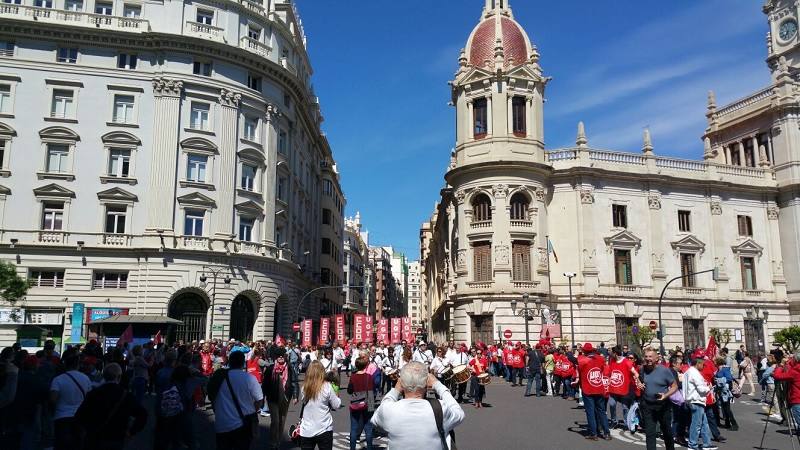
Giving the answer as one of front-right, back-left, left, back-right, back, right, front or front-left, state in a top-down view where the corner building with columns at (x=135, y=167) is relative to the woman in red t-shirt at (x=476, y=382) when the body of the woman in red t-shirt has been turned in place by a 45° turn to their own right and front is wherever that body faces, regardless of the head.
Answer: right

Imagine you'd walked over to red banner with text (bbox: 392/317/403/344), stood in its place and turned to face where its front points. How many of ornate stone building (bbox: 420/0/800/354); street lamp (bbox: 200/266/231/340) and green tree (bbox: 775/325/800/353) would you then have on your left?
2

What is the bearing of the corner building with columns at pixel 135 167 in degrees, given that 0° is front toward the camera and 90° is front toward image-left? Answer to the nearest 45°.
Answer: approximately 315°

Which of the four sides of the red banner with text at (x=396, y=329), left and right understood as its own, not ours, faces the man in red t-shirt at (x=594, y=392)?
front

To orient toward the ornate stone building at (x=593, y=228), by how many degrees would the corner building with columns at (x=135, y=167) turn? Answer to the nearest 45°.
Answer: approximately 45° to its left

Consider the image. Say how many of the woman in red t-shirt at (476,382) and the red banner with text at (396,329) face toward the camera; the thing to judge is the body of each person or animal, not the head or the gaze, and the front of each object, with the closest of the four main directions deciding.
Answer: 2

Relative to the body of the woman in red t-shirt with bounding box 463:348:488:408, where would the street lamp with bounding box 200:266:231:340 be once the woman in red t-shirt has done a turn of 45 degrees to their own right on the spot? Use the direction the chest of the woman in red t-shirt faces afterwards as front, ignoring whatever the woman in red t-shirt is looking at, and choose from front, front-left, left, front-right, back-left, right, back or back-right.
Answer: right

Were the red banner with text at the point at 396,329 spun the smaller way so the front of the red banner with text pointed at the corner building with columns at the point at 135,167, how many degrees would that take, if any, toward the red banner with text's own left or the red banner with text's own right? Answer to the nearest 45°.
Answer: approximately 90° to the red banner with text's own right

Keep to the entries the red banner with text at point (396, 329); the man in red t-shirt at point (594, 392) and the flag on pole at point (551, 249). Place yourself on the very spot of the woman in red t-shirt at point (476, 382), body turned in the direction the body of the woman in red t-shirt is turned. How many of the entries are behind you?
2

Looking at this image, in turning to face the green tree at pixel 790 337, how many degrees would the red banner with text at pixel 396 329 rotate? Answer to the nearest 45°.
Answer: approximately 90° to its left

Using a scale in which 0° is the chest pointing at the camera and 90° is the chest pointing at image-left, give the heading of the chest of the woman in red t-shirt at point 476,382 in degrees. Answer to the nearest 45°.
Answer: approximately 0°

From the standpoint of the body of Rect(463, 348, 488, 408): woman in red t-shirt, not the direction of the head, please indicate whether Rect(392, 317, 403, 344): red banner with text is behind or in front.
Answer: behind

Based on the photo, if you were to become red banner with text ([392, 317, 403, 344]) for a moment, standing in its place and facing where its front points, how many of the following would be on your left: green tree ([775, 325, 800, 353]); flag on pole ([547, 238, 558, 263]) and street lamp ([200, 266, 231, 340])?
2

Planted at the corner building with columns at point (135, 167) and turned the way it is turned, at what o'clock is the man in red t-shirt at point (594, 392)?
The man in red t-shirt is roughly at 1 o'clock from the corner building with columns.

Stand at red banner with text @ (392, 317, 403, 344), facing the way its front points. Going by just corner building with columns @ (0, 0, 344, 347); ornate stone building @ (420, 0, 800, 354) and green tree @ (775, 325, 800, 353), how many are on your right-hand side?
1

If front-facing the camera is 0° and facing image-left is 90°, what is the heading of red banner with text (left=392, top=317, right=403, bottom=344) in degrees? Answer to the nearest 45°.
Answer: approximately 0°

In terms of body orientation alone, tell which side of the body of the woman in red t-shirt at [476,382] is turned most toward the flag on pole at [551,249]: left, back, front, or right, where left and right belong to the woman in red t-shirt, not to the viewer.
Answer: back
